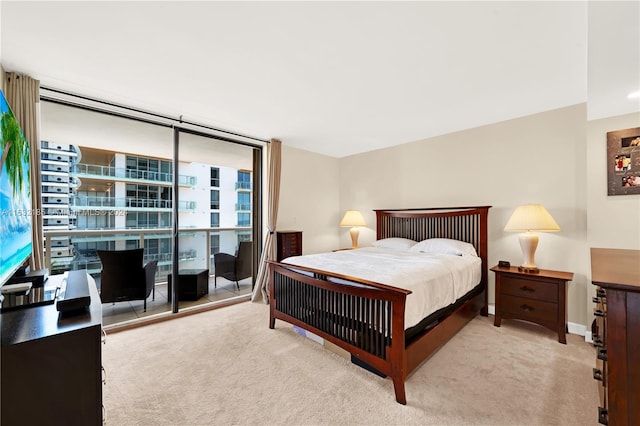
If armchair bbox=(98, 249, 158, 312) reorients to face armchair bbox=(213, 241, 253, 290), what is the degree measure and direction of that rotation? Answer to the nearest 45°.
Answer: approximately 45° to its right

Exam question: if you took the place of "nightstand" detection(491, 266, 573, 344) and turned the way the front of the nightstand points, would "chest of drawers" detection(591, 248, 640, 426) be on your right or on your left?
on your left

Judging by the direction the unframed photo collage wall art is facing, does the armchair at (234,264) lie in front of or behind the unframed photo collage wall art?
in front

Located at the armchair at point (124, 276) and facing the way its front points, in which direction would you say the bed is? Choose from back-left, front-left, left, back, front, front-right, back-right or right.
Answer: right

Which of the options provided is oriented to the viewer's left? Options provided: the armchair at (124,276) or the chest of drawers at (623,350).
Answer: the chest of drawers

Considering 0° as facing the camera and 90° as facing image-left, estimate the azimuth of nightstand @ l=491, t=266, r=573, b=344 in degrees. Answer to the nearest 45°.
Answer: approximately 45°

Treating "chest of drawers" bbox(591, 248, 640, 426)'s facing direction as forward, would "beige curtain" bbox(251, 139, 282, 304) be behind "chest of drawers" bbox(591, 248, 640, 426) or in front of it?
in front

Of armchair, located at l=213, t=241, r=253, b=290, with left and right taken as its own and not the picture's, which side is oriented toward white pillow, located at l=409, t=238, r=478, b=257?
back

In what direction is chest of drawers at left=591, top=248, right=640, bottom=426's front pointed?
to the viewer's left

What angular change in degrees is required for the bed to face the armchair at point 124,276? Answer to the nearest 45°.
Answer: approximately 45° to its right

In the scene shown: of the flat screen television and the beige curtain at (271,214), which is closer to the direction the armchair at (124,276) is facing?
the beige curtain

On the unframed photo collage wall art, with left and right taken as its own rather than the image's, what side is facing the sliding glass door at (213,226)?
right

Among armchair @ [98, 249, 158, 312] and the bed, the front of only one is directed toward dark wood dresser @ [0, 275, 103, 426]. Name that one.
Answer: the bed

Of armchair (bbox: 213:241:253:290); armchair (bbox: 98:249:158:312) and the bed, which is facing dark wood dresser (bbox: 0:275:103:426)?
the bed
